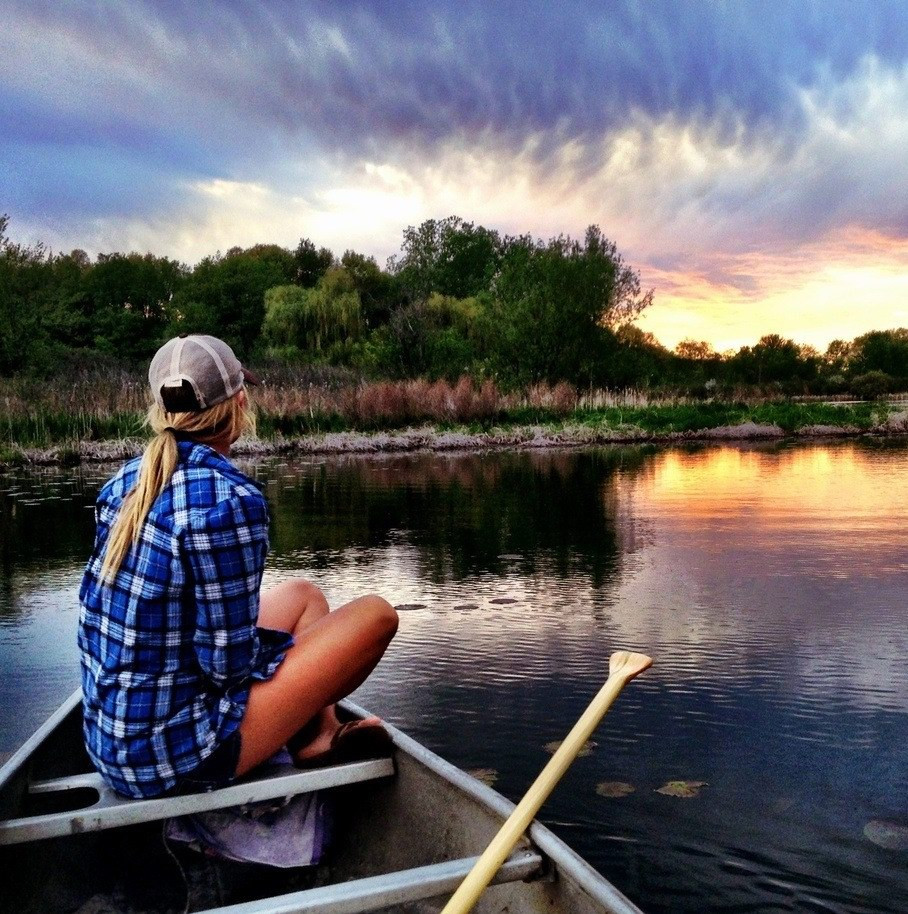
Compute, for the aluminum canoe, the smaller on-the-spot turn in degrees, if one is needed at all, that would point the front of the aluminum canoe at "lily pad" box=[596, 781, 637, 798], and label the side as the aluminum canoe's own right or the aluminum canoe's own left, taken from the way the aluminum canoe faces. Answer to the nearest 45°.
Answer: approximately 45° to the aluminum canoe's own right

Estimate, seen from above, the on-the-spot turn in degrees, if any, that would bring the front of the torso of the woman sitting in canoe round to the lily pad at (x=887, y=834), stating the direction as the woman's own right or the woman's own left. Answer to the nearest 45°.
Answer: approximately 45° to the woman's own right

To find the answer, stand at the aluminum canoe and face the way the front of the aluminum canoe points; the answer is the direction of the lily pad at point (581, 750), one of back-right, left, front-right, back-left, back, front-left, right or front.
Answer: front-right

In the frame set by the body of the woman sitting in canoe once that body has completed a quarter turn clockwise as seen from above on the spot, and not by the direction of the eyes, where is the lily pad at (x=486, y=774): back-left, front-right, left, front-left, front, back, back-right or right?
left

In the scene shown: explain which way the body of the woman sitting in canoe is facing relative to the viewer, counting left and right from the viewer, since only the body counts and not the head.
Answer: facing away from the viewer and to the right of the viewer

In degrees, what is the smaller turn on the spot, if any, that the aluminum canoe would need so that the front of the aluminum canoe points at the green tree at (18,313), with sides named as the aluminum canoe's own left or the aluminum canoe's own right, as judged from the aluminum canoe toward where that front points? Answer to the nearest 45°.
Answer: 0° — it already faces it

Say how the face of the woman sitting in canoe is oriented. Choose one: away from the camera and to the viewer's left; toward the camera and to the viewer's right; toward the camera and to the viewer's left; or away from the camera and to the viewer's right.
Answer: away from the camera and to the viewer's right

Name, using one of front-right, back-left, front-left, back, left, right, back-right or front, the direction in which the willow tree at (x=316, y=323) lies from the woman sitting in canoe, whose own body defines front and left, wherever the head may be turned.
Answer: front-left

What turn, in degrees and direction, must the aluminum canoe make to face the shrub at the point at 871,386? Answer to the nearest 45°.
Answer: approximately 45° to its right

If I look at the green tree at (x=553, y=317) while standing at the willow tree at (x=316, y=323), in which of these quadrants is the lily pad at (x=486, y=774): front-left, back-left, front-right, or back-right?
front-right

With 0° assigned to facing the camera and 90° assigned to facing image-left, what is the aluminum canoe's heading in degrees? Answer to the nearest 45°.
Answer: approximately 180°

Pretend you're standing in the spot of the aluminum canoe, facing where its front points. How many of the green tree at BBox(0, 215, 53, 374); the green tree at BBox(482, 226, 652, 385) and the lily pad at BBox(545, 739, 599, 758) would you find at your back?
0

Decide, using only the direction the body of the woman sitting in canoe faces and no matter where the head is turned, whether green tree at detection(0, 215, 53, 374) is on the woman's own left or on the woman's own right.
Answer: on the woman's own left

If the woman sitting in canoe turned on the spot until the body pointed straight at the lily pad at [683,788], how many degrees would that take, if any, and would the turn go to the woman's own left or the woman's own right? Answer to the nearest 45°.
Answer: approximately 45° to the woman's own right
